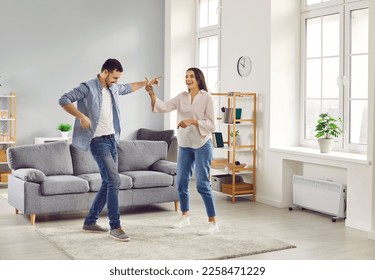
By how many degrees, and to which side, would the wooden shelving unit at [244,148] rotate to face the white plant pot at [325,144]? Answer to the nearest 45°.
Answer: approximately 90° to its left

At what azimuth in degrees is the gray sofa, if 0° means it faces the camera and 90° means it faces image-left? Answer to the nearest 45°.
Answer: approximately 0°

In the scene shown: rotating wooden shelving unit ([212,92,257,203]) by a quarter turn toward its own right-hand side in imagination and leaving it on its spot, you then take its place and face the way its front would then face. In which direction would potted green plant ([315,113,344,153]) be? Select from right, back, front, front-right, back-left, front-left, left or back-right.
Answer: back

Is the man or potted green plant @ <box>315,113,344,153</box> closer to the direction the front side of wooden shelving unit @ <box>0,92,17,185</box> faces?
the man

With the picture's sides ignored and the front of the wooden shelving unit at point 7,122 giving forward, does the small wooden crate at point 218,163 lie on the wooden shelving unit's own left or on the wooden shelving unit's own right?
on the wooden shelving unit's own left

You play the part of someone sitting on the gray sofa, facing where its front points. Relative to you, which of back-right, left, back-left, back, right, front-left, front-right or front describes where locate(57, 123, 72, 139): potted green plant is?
back

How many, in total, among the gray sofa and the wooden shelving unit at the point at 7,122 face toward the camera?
2

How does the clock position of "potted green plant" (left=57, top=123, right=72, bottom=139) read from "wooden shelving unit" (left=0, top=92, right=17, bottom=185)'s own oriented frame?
The potted green plant is roughly at 9 o'clock from the wooden shelving unit.

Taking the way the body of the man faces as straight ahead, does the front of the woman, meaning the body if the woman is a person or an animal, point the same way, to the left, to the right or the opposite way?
to the right

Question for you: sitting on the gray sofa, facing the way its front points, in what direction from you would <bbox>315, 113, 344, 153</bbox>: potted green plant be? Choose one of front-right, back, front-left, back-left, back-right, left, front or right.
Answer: left

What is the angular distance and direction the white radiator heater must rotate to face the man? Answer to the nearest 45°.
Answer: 0° — it already faces them

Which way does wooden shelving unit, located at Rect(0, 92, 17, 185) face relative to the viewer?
toward the camera

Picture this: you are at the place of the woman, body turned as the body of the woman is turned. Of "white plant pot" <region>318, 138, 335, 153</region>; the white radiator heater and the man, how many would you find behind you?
2

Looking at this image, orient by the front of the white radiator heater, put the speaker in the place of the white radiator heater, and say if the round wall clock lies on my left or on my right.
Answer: on my right

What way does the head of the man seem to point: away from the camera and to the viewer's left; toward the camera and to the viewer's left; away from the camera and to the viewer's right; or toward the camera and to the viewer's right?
toward the camera and to the viewer's right

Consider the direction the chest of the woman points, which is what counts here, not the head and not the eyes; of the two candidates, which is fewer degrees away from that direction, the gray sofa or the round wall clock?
the gray sofa

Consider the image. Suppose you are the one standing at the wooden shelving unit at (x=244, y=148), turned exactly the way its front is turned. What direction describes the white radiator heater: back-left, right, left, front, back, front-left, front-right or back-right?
left
